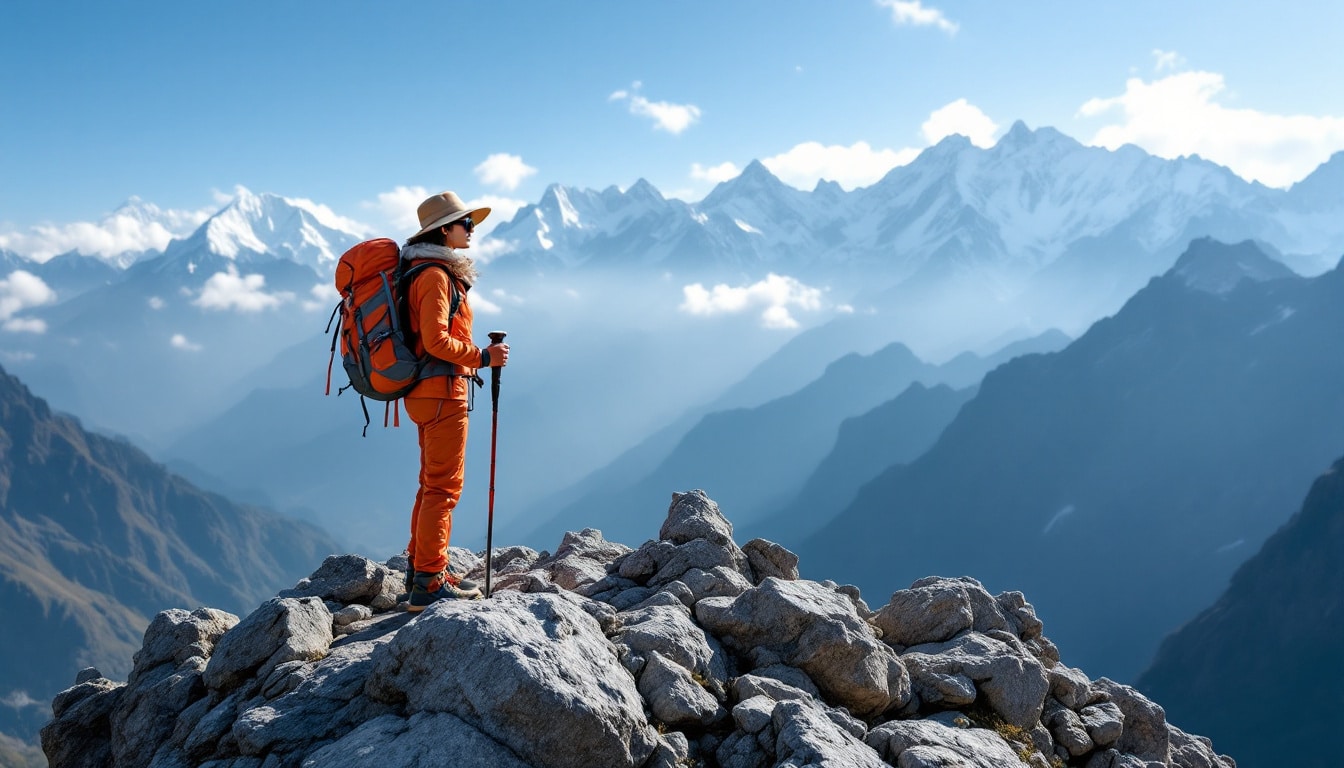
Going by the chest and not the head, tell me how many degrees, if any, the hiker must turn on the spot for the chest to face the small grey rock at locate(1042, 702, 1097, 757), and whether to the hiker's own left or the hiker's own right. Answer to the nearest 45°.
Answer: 0° — they already face it

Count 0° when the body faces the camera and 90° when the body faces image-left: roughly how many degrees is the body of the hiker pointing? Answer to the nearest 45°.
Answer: approximately 270°

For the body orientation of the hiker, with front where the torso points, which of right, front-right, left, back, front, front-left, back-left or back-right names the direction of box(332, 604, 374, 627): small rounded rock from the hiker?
back-left

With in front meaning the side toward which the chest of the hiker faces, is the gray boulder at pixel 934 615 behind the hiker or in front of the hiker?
in front

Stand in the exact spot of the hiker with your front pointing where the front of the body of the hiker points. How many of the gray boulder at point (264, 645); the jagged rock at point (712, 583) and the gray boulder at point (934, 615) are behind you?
1

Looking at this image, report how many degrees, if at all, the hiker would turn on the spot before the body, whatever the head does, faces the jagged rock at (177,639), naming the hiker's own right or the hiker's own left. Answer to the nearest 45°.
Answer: approximately 135° to the hiker's own left

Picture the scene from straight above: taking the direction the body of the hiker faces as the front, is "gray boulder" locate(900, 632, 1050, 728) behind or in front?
in front

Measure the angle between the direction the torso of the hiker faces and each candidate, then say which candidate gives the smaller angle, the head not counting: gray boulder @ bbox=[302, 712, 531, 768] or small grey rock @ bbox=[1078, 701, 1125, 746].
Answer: the small grey rock
